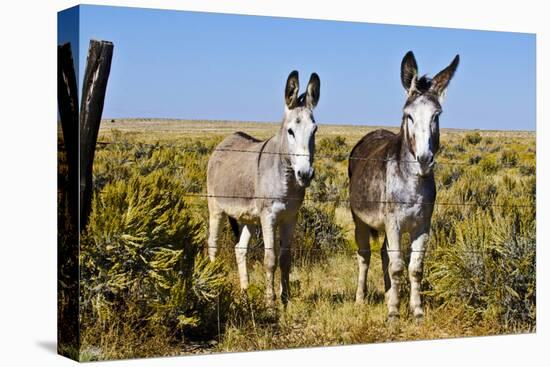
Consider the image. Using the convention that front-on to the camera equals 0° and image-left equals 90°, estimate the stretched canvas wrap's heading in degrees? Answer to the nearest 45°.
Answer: approximately 315°
